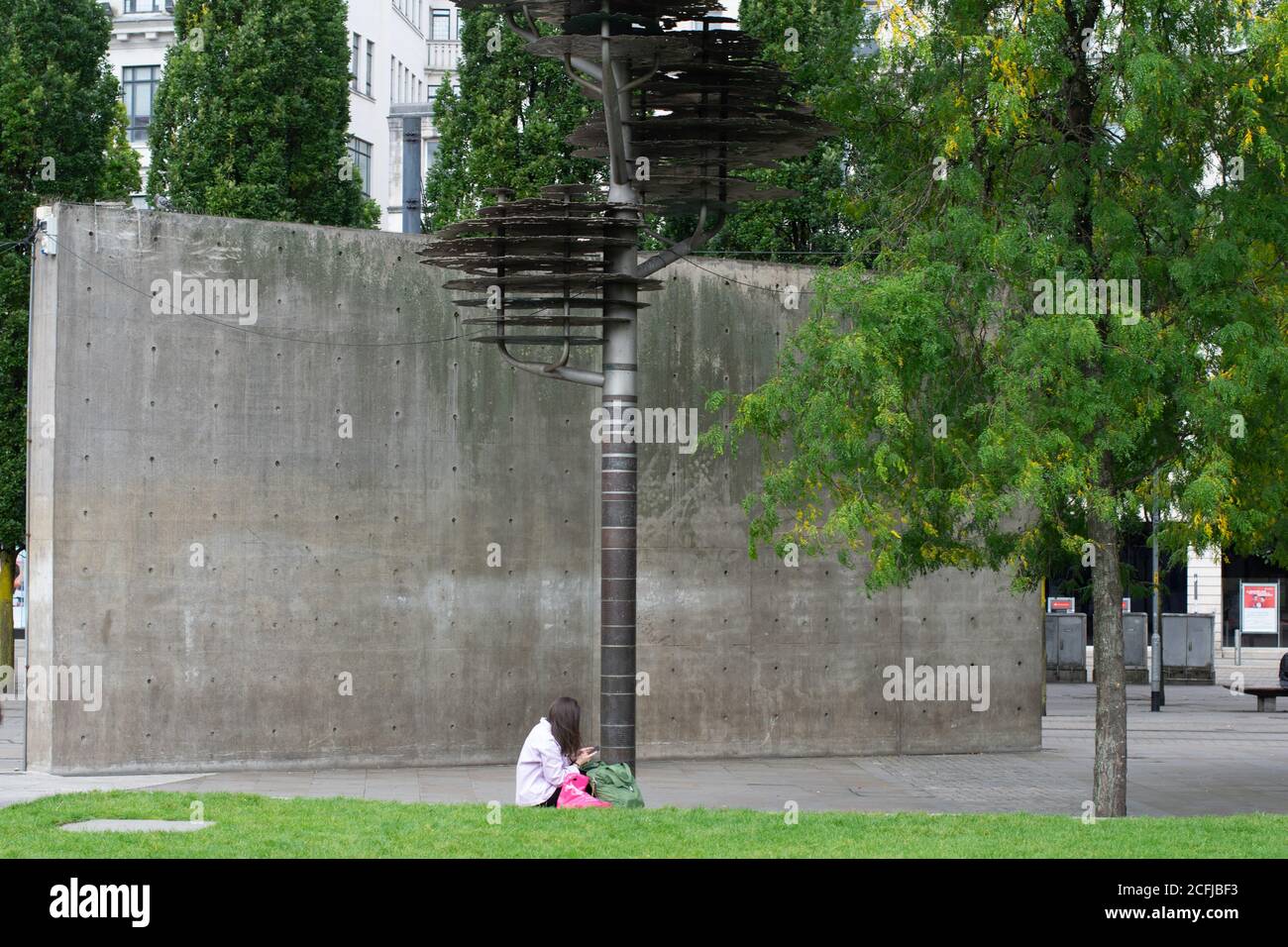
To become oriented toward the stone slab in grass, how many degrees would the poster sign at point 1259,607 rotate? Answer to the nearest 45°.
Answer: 0° — it already faces it

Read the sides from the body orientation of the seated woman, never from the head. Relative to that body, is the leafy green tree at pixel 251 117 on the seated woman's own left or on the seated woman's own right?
on the seated woman's own left

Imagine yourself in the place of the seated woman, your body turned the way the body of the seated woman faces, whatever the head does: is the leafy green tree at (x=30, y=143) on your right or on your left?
on your left

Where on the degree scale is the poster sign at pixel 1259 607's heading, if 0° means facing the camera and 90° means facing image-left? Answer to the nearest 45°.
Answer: approximately 0°

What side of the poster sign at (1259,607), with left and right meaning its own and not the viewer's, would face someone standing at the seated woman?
front

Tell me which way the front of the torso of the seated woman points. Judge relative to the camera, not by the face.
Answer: to the viewer's right

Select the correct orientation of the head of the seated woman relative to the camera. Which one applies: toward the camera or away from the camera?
away from the camera

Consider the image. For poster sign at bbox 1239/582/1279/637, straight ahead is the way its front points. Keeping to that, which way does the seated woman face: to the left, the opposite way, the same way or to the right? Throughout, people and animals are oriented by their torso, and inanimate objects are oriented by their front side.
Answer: to the left

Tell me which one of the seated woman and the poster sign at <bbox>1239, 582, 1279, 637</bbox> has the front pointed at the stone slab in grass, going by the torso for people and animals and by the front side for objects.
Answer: the poster sign

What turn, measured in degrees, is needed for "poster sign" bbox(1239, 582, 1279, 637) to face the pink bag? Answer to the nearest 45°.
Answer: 0° — it already faces it
